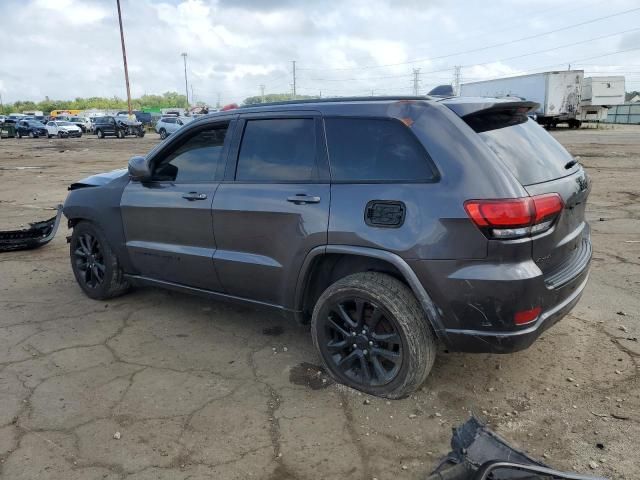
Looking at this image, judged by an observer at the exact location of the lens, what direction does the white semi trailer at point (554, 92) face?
facing away from the viewer and to the left of the viewer

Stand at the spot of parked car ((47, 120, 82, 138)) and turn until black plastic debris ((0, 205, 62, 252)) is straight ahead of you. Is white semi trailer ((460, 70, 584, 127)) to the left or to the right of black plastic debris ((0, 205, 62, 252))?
left

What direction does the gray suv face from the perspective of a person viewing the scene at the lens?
facing away from the viewer and to the left of the viewer

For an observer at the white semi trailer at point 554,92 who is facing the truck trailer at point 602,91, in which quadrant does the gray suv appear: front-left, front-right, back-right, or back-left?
back-right

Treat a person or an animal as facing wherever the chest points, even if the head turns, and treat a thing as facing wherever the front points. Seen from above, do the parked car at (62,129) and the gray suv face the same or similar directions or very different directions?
very different directions

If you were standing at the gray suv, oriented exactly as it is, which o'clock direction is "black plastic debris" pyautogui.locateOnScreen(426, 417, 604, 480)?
The black plastic debris is roughly at 7 o'clock from the gray suv.

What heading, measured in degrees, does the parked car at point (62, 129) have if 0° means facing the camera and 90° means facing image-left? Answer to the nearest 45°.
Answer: approximately 315°

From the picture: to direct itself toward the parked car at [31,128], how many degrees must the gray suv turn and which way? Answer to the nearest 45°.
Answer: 0° — it already faces it

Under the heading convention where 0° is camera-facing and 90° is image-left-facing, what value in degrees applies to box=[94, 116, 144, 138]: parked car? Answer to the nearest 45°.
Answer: approximately 315°

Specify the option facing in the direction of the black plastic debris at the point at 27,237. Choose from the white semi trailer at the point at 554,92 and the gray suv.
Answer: the gray suv
